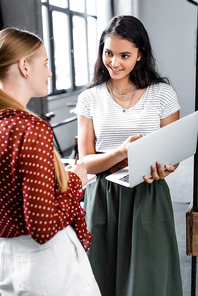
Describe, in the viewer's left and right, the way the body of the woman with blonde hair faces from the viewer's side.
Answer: facing away from the viewer and to the right of the viewer

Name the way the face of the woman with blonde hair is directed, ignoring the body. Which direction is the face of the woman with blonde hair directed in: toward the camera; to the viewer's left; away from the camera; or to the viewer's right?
to the viewer's right

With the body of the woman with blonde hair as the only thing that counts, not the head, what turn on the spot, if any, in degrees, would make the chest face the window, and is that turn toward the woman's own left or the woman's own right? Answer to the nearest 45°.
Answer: approximately 45° to the woman's own left

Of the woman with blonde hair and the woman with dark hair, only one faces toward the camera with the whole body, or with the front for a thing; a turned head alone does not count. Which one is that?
the woman with dark hair

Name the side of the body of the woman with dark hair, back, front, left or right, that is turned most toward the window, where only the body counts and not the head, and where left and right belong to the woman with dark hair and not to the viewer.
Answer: back

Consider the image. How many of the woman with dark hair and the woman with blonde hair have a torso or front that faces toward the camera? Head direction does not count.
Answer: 1

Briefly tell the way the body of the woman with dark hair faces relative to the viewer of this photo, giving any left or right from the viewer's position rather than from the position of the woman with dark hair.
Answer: facing the viewer

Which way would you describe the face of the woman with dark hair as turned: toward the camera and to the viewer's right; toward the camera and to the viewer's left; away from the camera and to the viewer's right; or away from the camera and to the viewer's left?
toward the camera and to the viewer's left
